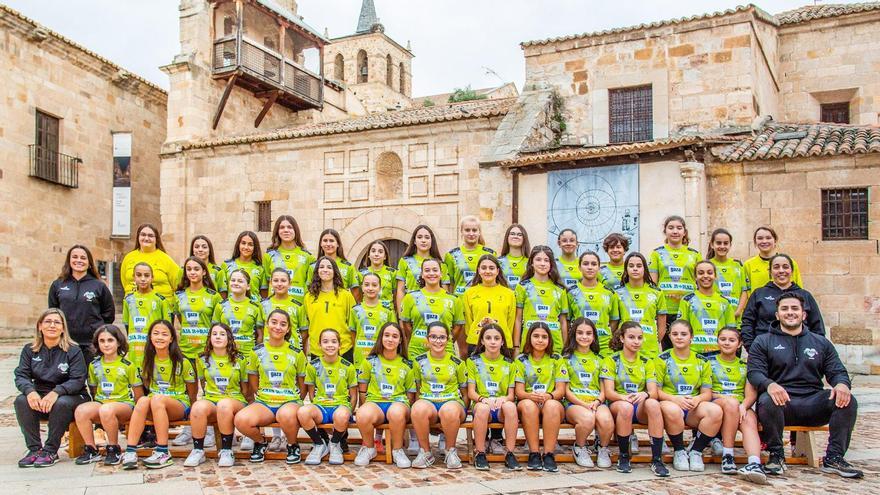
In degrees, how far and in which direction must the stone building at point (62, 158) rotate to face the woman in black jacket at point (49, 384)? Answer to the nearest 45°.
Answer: approximately 45° to its right

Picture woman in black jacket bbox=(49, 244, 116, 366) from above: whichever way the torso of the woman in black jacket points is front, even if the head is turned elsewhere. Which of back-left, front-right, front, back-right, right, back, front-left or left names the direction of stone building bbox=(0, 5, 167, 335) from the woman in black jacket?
back

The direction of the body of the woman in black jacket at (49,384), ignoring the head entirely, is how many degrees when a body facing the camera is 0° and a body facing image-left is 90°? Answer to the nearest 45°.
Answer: approximately 0°

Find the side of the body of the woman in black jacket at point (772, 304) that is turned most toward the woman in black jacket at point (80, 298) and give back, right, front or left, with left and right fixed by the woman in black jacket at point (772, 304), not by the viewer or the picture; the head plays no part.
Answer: right

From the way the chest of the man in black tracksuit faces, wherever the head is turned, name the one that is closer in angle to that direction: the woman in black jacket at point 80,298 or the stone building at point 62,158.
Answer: the woman in black jacket

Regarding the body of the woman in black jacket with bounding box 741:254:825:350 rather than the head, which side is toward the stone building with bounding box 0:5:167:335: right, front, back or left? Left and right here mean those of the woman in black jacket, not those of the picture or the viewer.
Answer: right

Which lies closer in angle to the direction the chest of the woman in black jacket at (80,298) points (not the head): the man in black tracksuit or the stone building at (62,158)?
the man in black tracksuit
